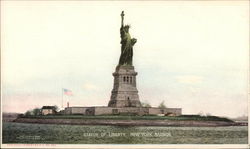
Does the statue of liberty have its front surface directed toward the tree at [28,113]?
no

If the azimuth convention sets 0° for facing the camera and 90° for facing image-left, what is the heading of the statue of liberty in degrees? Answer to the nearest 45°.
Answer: approximately 315°

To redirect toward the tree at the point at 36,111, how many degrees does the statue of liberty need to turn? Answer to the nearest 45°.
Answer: approximately 135° to its right
